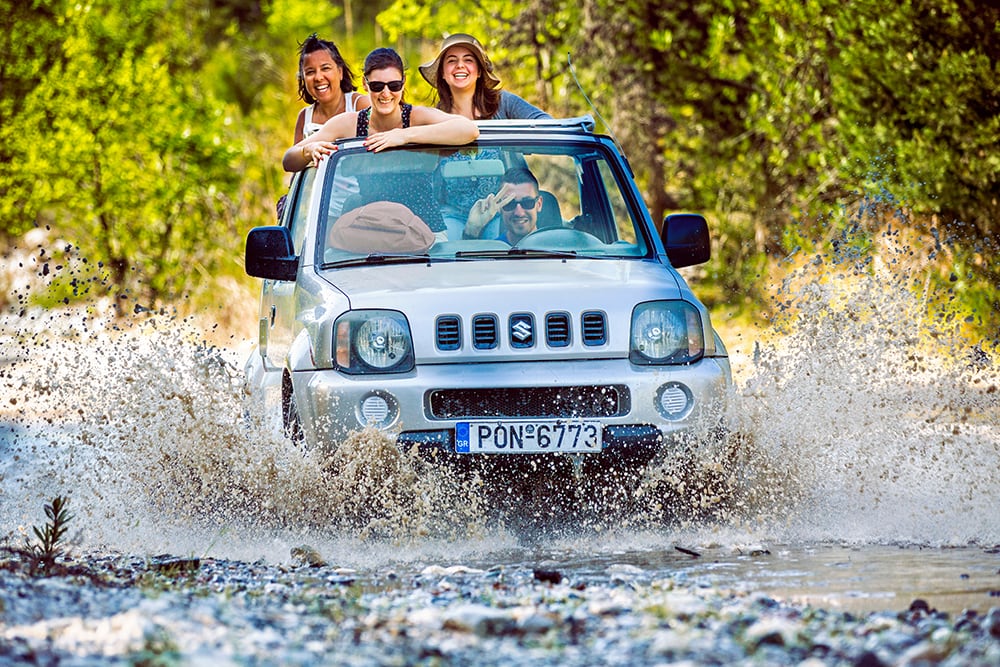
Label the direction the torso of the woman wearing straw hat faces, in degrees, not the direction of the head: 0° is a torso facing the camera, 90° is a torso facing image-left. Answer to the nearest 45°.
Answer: approximately 0°

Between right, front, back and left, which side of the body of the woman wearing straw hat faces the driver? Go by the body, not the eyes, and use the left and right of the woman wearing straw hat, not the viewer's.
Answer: front

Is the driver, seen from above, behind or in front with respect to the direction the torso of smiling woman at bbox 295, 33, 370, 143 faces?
in front

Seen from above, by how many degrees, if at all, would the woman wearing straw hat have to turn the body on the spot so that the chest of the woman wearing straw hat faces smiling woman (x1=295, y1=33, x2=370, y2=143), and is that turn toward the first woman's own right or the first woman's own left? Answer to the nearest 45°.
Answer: approximately 135° to the first woman's own right

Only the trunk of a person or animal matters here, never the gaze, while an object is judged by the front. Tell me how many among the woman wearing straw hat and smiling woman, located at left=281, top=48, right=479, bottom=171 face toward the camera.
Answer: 2

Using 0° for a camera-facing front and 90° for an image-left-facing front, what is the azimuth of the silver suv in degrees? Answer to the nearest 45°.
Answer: approximately 0°

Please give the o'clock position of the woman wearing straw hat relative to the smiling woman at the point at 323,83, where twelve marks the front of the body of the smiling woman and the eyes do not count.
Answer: The woman wearing straw hat is roughly at 10 o'clock from the smiling woman.
